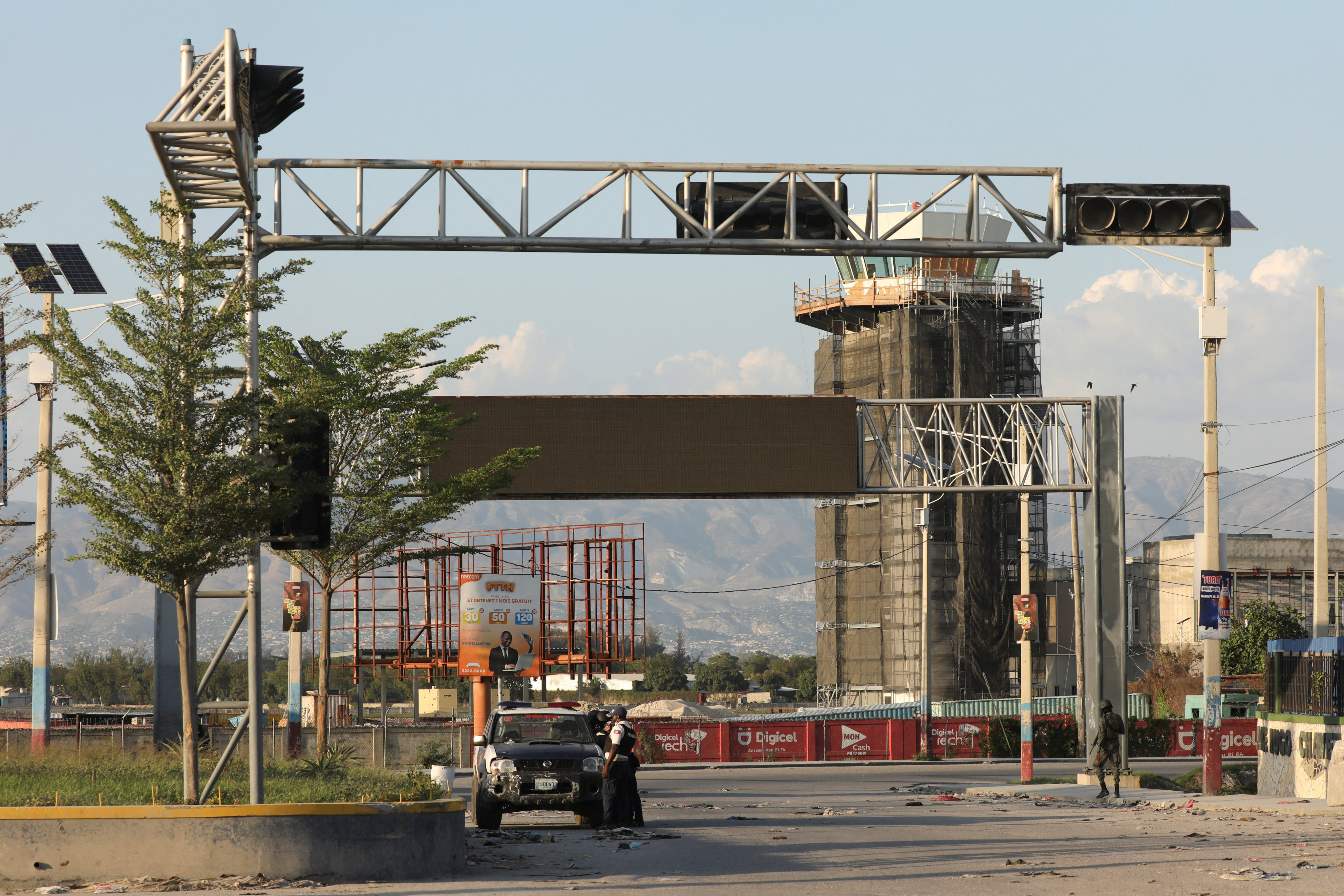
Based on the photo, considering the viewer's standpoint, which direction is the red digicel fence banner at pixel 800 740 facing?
facing the viewer

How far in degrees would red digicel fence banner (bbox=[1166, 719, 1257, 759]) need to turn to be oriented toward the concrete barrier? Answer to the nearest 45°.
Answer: approximately 45° to its right

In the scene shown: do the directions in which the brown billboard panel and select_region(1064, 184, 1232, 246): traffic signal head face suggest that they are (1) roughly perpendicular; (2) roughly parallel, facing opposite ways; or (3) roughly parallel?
roughly parallel

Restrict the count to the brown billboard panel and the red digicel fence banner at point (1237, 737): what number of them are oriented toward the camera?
2

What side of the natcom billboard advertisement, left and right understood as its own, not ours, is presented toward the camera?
front

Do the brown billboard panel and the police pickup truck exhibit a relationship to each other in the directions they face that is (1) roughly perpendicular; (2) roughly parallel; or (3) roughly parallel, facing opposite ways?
roughly parallel

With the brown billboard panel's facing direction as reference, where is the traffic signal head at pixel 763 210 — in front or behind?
in front

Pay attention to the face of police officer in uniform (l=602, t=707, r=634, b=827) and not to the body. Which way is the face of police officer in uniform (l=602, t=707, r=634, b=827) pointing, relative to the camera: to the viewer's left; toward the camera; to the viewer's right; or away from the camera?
to the viewer's left

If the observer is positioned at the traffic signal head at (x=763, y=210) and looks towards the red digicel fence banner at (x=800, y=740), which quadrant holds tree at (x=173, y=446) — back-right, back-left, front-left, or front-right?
back-left

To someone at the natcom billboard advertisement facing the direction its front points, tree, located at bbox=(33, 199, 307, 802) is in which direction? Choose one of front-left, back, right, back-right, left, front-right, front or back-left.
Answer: front

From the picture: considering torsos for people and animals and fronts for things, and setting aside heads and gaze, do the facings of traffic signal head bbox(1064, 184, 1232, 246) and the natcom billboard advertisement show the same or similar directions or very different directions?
same or similar directions

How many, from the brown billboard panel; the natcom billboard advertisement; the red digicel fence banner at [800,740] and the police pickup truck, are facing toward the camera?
4
